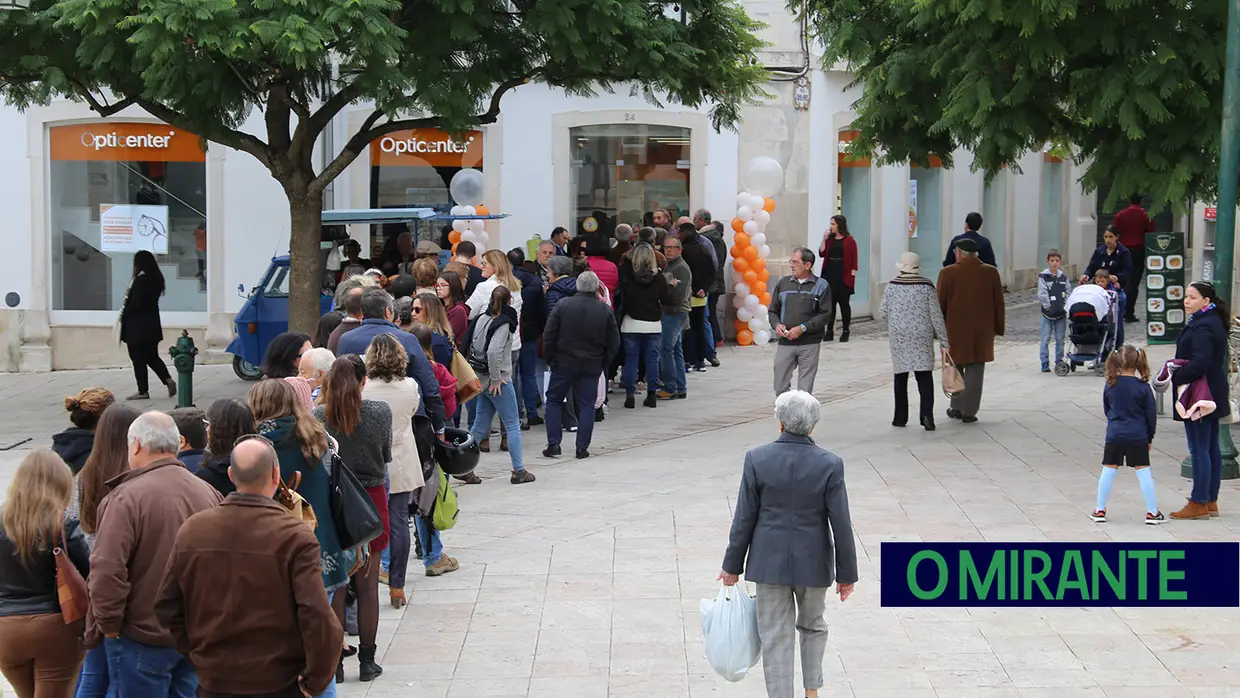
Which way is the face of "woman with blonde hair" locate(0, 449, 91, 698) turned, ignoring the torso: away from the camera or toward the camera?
away from the camera

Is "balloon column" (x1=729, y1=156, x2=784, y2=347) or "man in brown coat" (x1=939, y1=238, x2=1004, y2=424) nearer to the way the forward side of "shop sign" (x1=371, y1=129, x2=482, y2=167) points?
the man in brown coat

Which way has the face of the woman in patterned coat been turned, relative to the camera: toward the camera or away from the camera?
away from the camera

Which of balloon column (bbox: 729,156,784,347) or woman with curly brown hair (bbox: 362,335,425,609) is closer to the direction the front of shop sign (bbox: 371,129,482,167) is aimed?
the woman with curly brown hair

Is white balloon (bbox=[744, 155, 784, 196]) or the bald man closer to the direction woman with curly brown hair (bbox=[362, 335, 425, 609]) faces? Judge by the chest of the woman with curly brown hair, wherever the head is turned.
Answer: the white balloon

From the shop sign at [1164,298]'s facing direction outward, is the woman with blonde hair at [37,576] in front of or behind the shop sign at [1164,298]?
in front

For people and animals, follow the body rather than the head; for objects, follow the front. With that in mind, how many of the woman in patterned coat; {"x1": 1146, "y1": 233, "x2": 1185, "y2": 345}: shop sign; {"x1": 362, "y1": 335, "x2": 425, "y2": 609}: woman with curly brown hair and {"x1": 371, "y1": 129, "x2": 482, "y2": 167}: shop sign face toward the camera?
2

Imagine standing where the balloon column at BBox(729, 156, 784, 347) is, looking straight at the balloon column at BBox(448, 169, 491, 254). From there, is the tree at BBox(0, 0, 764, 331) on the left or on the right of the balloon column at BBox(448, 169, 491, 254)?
left

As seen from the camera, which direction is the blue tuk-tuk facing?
to the viewer's left

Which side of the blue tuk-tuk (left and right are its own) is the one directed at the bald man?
left

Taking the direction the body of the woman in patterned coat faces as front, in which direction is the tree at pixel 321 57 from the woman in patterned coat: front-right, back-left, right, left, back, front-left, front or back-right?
left

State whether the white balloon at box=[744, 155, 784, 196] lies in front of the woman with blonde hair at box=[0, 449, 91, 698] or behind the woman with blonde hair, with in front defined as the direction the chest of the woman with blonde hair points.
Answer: in front

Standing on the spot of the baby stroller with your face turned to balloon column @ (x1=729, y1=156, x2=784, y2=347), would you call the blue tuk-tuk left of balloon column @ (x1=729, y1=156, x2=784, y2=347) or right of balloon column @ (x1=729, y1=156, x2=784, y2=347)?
left

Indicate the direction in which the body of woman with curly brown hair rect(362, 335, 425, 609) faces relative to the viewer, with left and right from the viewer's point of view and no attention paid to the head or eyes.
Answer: facing away from the viewer

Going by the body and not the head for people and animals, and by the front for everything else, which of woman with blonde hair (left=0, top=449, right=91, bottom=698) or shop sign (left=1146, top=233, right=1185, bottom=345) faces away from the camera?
the woman with blonde hair

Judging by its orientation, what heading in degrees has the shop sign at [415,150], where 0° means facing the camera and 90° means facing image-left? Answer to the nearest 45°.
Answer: approximately 0°

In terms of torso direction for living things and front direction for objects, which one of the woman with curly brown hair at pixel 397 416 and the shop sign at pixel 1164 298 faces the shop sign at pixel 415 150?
the woman with curly brown hair
